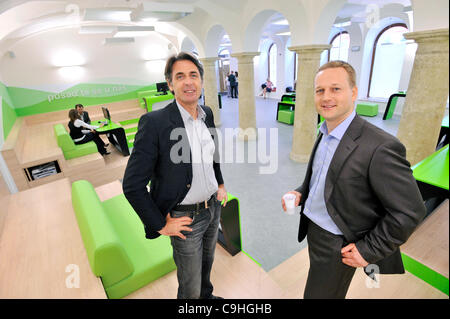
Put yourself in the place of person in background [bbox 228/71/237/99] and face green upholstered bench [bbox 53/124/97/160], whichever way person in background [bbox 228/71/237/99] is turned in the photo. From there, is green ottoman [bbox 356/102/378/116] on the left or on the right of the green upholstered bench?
left

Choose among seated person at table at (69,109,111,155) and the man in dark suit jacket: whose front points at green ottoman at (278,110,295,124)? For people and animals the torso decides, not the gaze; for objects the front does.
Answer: the seated person at table

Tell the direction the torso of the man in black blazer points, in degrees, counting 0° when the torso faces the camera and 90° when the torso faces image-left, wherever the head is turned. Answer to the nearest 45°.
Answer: approximately 315°

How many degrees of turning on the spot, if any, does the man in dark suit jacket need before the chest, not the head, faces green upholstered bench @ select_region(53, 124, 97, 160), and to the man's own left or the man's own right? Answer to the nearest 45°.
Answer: approximately 45° to the man's own right

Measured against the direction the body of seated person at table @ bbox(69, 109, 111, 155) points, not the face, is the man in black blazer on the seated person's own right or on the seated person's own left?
on the seated person's own right

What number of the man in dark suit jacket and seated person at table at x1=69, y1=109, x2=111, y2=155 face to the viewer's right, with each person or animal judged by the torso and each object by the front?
1

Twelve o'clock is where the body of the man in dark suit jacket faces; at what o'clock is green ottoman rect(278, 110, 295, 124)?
The green ottoman is roughly at 4 o'clock from the man in dark suit jacket.

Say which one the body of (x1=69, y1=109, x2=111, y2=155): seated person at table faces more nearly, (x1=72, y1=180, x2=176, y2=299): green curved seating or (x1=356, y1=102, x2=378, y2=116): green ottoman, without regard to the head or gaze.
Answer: the green ottoman

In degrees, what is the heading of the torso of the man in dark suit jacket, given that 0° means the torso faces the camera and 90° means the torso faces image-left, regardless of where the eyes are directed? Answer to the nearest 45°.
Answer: approximately 45°

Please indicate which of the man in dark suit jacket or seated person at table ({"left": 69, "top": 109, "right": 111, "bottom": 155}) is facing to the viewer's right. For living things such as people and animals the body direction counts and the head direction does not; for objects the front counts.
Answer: the seated person at table

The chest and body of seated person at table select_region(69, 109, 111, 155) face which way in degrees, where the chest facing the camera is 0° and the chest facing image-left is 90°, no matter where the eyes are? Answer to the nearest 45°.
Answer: approximately 270°

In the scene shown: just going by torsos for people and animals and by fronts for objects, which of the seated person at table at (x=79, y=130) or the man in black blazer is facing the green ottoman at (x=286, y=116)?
the seated person at table
